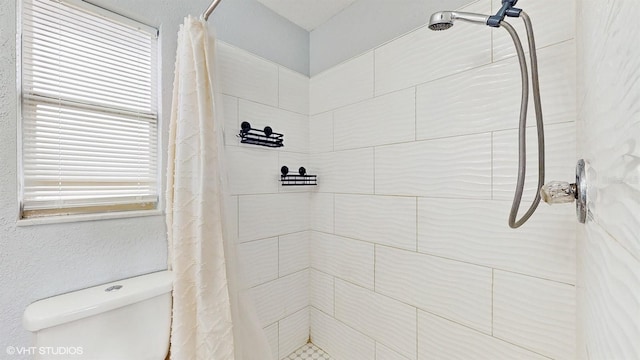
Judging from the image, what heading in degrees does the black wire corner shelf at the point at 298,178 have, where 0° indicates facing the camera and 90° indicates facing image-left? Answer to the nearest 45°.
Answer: approximately 0°

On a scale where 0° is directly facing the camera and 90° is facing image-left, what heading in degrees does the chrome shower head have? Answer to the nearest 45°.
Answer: approximately 90°

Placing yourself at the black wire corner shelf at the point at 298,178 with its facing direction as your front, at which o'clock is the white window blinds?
The white window blinds is roughly at 2 o'clock from the black wire corner shelf.

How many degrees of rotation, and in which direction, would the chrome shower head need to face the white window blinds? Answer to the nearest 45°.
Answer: approximately 45° to its left

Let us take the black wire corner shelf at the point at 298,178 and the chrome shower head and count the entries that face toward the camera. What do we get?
1

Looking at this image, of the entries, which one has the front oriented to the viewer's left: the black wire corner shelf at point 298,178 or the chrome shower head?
the chrome shower head

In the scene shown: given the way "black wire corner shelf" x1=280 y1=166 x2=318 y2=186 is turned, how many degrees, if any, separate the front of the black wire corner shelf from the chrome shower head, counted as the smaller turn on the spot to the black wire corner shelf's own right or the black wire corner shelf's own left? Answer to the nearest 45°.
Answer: approximately 45° to the black wire corner shelf's own left

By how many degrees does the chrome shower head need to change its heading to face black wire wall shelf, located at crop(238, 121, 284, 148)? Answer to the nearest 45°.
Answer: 0° — it already faces it
